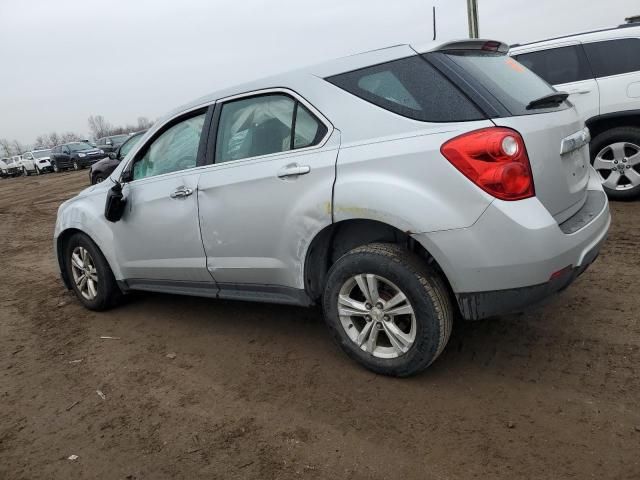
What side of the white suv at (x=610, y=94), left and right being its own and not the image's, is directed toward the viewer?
left

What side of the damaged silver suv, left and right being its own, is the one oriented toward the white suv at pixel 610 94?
right

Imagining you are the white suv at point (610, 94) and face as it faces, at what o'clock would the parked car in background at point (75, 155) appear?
The parked car in background is roughly at 1 o'clock from the white suv.

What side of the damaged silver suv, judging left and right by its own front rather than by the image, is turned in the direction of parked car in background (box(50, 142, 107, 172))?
front

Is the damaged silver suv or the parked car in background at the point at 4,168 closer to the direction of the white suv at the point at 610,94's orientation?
the parked car in background

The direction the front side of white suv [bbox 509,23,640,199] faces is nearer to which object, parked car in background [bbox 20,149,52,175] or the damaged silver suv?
the parked car in background

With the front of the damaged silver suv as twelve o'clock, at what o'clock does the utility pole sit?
The utility pole is roughly at 2 o'clock from the damaged silver suv.

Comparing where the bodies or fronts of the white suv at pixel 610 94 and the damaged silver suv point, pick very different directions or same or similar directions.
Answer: same or similar directions

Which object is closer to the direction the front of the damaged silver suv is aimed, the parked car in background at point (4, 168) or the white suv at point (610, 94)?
the parked car in background

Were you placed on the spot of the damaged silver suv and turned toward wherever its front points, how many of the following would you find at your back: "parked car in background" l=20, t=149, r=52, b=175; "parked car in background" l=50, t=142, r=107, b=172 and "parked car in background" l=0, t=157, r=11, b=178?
0

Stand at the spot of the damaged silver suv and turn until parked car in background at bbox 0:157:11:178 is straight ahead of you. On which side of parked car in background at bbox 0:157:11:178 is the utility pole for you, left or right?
right

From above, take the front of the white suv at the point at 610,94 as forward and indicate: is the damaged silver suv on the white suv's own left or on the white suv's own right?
on the white suv's own left

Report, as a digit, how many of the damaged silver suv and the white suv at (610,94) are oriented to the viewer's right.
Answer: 0

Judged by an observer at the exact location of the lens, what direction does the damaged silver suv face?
facing away from the viewer and to the left of the viewer

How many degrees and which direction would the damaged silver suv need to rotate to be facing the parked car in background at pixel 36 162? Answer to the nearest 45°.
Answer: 0° — it already faces it

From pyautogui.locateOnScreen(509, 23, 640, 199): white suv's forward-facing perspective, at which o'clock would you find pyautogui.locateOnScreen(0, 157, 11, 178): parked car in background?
The parked car in background is roughly at 1 o'clock from the white suv.
